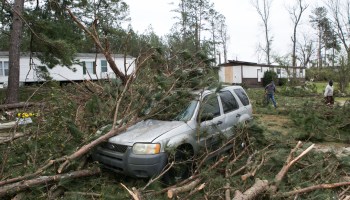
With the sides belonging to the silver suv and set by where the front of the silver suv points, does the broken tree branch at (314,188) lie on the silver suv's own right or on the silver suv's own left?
on the silver suv's own left

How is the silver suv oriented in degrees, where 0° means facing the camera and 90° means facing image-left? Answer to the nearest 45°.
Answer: approximately 45°

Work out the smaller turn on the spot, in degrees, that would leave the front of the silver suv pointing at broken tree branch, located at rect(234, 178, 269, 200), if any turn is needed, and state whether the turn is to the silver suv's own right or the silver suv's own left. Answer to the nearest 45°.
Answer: approximately 90° to the silver suv's own left

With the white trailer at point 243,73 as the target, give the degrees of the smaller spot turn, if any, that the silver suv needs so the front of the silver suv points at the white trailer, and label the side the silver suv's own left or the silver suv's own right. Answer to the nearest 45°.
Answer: approximately 135° to the silver suv's own right

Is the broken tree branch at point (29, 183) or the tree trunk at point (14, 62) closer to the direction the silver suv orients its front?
the broken tree branch

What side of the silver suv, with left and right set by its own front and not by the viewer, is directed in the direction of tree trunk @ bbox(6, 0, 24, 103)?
right
